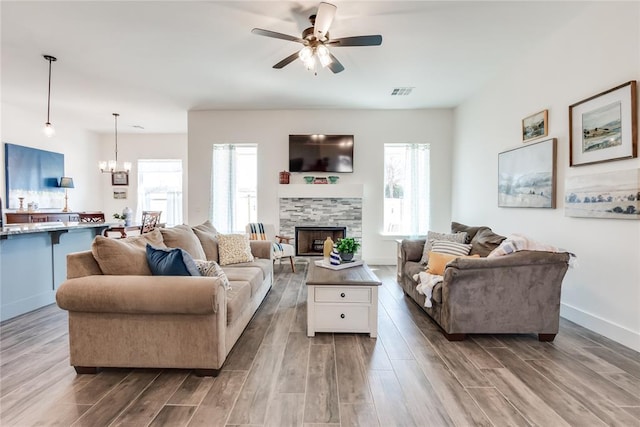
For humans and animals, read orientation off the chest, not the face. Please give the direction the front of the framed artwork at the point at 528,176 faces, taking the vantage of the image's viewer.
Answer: facing the viewer and to the left of the viewer

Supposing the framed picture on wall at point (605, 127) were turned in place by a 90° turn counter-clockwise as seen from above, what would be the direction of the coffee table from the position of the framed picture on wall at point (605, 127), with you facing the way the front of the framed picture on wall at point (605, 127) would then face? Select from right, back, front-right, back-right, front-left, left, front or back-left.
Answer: right

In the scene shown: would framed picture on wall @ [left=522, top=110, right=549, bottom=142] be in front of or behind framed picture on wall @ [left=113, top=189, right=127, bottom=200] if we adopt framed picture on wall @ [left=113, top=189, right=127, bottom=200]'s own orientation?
in front

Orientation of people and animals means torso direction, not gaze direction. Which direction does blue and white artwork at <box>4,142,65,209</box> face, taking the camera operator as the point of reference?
facing the viewer and to the right of the viewer

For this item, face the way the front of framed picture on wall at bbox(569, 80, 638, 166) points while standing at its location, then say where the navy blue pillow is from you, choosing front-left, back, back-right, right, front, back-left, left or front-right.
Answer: front

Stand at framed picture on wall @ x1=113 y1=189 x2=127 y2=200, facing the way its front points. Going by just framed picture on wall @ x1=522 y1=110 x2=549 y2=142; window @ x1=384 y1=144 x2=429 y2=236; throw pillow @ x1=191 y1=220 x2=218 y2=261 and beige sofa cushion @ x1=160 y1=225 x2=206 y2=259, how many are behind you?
0

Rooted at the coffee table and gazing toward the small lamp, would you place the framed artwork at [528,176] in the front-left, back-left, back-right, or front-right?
back-right

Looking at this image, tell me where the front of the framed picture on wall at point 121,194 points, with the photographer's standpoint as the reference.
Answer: facing the viewer

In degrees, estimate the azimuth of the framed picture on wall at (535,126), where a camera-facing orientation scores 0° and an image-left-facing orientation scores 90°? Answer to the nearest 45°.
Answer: approximately 45°

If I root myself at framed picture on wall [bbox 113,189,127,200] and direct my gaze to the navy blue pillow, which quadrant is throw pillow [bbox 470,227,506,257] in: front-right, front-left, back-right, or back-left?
front-left

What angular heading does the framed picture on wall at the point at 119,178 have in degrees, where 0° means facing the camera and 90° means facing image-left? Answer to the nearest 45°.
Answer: approximately 0°

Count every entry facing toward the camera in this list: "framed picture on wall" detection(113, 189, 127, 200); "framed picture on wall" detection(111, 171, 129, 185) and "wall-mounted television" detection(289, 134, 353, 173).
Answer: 3

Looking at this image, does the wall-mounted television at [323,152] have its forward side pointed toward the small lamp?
no

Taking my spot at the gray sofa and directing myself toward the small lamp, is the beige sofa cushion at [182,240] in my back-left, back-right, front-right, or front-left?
front-left

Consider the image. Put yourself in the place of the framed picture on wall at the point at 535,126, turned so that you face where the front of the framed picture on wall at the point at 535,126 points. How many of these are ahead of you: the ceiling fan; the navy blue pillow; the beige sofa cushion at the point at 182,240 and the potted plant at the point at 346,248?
4

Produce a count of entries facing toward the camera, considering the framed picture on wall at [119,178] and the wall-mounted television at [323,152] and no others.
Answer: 2

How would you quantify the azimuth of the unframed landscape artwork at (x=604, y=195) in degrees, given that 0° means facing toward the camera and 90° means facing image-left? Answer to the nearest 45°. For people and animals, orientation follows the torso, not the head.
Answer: approximately 45°

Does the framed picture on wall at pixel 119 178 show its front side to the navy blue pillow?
yes

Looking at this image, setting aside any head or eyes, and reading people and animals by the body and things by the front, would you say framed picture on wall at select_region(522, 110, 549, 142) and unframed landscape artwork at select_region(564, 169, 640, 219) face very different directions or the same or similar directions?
same or similar directions

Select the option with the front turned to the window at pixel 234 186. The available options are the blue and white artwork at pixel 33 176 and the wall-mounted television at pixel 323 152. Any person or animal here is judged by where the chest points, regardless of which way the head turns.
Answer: the blue and white artwork
